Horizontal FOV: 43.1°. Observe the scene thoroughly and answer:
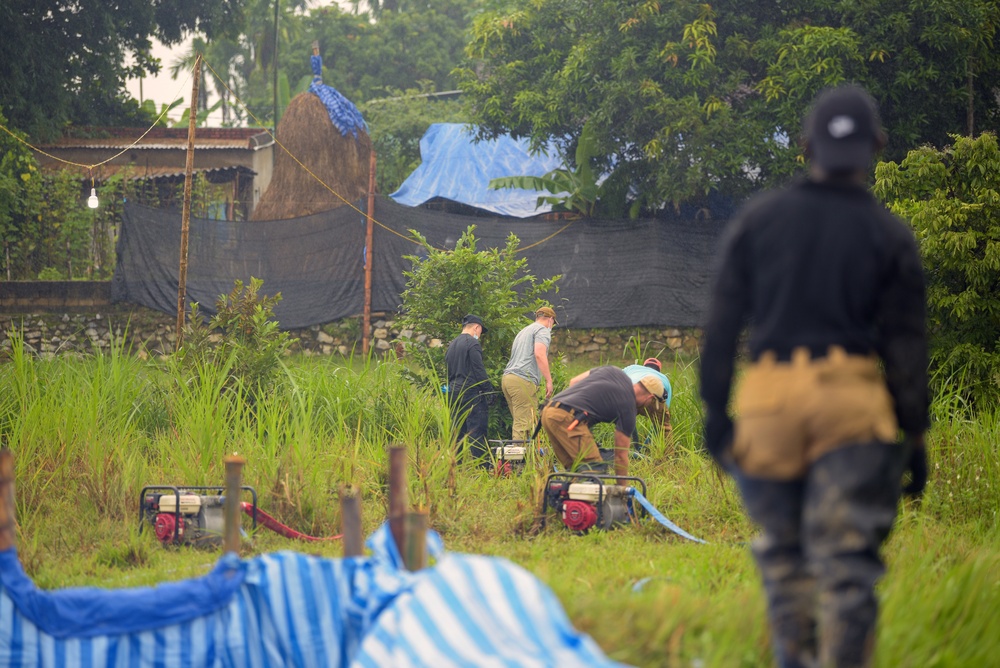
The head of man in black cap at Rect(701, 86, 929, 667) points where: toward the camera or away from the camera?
away from the camera

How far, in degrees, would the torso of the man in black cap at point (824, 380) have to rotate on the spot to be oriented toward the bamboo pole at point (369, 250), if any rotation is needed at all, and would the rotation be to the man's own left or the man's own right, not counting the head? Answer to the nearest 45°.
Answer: approximately 45° to the man's own left

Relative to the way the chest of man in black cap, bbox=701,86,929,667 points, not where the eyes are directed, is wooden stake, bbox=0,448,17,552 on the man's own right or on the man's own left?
on the man's own left

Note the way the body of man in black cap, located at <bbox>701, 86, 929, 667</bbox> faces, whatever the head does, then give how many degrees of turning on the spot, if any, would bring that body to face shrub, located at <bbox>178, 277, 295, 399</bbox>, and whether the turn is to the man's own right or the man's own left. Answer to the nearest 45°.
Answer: approximately 45° to the man's own left

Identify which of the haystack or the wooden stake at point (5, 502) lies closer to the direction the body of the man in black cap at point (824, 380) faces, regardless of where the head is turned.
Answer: the haystack

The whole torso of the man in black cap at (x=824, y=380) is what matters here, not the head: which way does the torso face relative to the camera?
away from the camera

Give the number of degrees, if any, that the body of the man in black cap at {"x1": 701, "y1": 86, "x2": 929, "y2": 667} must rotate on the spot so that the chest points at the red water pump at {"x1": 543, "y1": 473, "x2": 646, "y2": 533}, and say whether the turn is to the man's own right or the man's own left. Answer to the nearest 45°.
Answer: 0° — they already face it

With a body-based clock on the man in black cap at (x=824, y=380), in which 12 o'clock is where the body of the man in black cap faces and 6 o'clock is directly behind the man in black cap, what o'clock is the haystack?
The haystack is roughly at 11 o'clock from the man in black cap.

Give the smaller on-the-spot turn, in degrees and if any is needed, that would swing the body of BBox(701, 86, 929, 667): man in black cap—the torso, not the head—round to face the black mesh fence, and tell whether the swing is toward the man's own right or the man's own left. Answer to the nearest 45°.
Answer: approximately 45° to the man's own left

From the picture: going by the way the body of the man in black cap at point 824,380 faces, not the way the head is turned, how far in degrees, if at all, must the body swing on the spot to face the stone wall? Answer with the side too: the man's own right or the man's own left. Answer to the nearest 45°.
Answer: approximately 45° to the man's own left

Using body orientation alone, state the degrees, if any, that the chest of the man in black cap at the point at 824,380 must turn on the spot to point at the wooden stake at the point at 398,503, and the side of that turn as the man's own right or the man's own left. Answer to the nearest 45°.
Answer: approximately 45° to the man's own left
